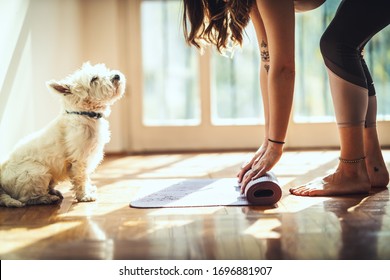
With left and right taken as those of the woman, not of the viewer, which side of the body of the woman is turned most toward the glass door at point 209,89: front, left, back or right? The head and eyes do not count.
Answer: right

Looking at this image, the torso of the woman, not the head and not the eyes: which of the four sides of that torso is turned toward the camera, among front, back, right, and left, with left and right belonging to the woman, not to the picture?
left

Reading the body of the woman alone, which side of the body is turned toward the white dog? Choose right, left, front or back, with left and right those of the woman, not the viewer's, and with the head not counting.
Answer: front

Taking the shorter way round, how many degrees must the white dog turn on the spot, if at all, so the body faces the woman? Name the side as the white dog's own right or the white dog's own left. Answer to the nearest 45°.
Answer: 0° — it already faces them

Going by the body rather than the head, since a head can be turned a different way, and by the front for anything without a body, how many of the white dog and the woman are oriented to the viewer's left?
1

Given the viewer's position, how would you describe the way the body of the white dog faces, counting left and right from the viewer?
facing to the right of the viewer

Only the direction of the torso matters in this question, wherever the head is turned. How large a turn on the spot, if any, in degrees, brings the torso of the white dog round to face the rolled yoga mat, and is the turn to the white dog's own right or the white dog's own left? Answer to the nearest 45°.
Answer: approximately 45° to the white dog's own right

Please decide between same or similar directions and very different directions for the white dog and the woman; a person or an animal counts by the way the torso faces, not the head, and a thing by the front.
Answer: very different directions

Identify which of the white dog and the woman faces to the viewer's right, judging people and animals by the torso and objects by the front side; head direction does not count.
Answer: the white dog
